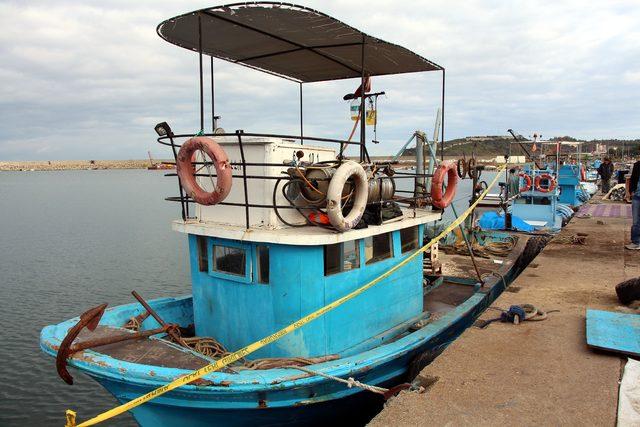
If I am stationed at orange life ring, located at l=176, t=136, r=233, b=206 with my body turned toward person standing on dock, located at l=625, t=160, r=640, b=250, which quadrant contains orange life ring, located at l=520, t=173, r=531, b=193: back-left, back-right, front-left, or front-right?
front-left

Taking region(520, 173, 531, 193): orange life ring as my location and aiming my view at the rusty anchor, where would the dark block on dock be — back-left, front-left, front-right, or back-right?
front-left

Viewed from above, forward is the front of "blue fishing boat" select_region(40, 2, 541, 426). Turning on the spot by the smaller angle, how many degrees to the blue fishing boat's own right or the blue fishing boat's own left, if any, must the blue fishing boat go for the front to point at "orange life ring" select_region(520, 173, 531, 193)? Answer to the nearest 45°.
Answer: approximately 180°

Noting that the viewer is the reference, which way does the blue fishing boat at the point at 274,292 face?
facing the viewer and to the left of the viewer

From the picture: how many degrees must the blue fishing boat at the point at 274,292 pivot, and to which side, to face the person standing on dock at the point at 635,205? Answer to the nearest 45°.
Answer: approximately 180°

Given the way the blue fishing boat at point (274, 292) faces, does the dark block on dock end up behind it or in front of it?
behind

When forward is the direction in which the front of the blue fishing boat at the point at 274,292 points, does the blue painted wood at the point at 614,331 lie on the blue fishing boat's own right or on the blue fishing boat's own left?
on the blue fishing boat's own left
